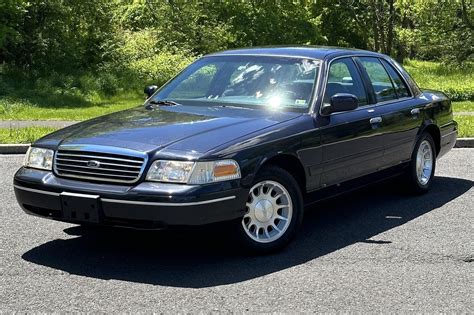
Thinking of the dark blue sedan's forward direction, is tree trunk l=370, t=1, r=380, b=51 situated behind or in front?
behind

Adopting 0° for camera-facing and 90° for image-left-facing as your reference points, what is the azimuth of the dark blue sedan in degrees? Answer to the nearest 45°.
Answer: approximately 45°

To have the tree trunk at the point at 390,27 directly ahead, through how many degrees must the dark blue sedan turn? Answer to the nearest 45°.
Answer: approximately 135° to its right
